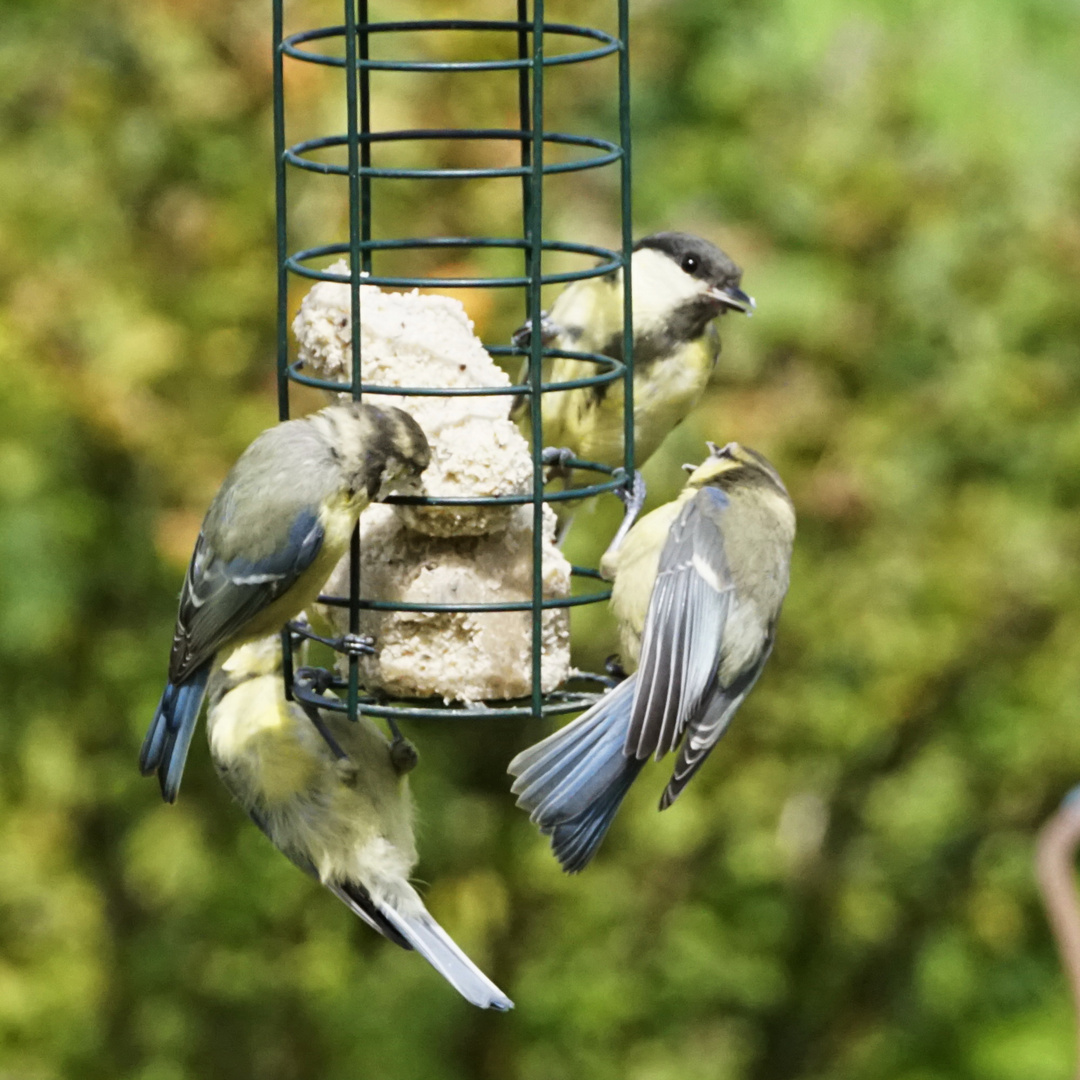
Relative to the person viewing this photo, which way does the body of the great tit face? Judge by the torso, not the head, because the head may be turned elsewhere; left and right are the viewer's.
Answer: facing to the right of the viewer

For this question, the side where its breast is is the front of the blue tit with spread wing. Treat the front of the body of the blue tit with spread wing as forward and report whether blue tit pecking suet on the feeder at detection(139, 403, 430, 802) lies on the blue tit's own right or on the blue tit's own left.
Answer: on the blue tit's own left

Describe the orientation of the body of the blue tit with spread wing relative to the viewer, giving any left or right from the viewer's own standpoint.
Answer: facing away from the viewer and to the left of the viewer

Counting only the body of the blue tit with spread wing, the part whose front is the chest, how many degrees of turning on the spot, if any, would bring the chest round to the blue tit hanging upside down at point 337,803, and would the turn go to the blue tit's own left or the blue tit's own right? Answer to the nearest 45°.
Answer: approximately 45° to the blue tit's own left

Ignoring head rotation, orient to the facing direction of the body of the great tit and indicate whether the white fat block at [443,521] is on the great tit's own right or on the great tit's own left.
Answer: on the great tit's own right
